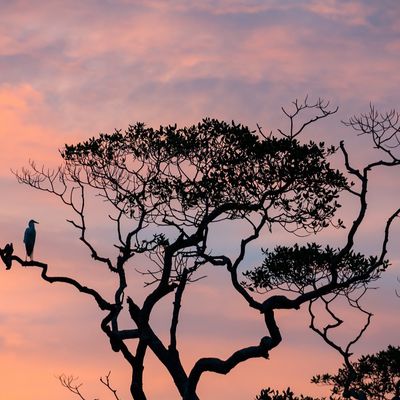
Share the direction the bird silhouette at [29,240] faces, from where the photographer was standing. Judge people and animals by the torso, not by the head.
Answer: facing to the right of the viewer
